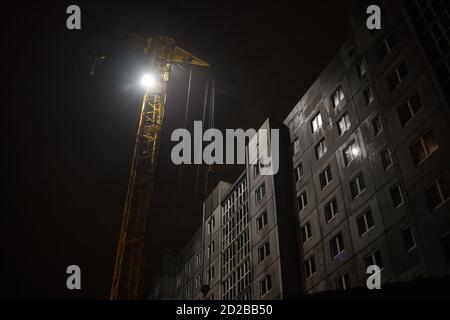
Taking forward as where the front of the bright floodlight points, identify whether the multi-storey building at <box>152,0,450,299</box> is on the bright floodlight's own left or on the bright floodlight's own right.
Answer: on the bright floodlight's own left

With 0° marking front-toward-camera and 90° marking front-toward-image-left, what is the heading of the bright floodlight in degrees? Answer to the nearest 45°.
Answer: approximately 0°
